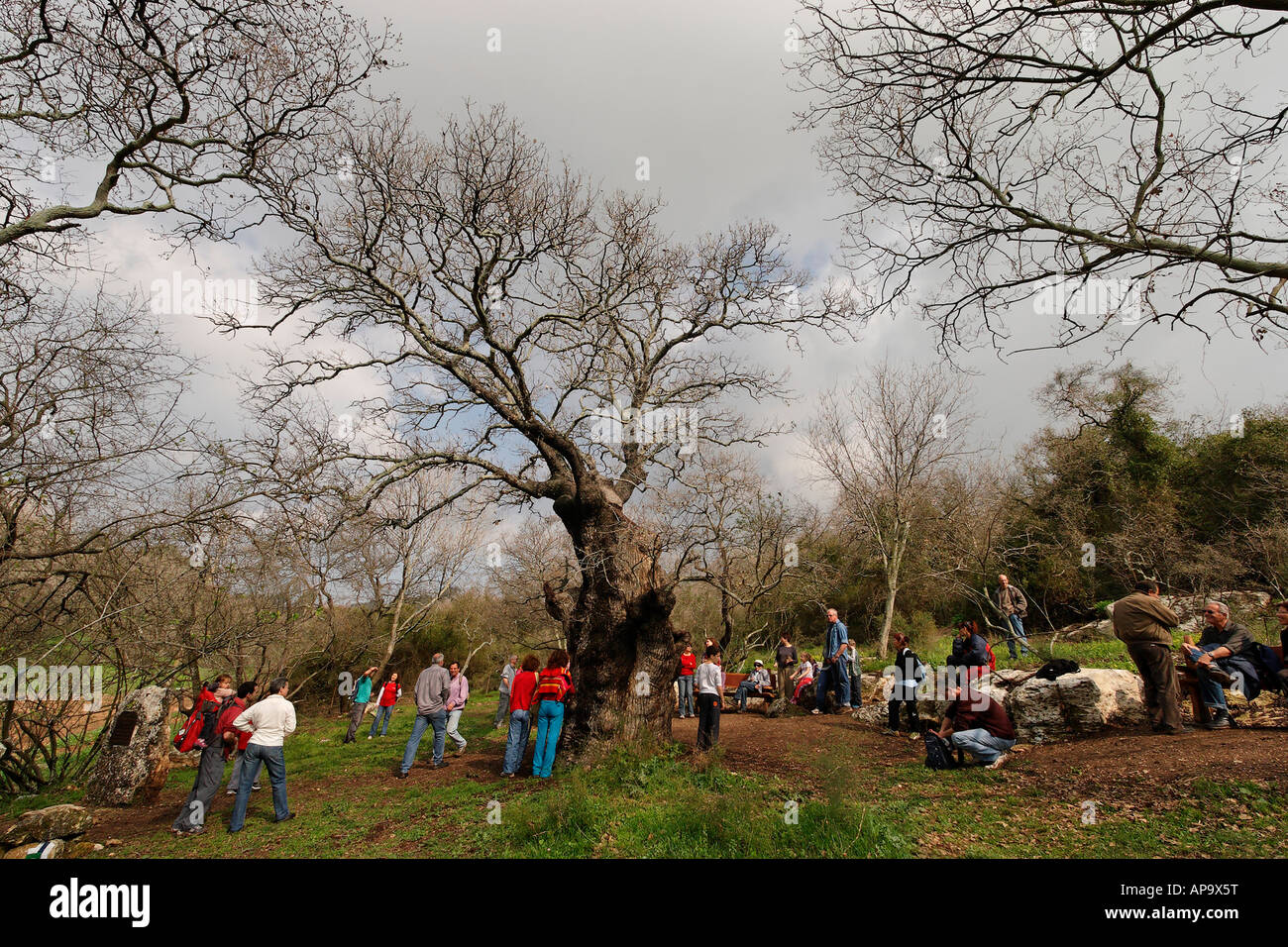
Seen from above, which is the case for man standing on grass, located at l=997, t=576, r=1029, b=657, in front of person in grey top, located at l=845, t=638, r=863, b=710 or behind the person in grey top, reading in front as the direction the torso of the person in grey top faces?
behind

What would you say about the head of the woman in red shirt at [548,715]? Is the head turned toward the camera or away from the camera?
away from the camera

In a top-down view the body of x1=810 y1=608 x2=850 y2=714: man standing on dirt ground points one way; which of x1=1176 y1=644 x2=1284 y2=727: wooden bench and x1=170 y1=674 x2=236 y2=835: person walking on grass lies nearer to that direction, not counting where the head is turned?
the person walking on grass

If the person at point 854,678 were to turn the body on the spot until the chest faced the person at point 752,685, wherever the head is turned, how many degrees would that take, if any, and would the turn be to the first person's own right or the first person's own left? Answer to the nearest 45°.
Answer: approximately 45° to the first person's own right

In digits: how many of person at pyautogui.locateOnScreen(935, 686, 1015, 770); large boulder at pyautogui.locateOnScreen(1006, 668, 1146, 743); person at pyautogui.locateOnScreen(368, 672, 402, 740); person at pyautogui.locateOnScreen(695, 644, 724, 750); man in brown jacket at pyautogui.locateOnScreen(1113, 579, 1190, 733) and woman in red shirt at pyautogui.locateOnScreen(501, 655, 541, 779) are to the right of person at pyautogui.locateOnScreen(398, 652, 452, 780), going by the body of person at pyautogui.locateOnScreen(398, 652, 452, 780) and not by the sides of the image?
5

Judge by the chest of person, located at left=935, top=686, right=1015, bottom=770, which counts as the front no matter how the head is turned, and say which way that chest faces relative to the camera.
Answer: to the viewer's left
